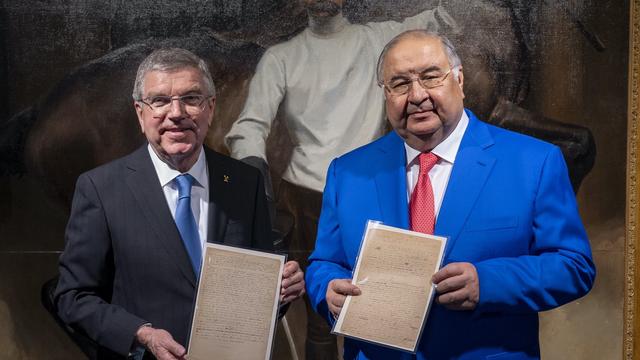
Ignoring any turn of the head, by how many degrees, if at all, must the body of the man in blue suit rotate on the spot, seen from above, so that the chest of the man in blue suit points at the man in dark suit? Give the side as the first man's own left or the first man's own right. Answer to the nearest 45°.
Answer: approximately 45° to the first man's own right

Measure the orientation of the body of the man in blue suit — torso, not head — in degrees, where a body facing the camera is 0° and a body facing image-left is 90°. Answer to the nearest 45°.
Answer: approximately 45°
